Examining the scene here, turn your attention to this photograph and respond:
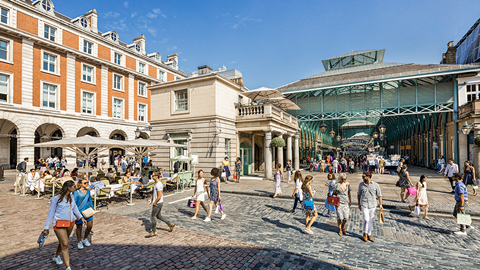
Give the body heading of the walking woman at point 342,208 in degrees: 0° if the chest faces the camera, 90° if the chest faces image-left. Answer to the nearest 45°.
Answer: approximately 0°

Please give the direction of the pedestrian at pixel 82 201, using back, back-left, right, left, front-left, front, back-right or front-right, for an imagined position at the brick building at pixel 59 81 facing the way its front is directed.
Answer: front-right

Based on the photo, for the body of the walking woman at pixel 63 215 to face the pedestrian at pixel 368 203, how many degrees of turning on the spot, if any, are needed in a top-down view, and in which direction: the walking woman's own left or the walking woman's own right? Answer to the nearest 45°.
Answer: approximately 45° to the walking woman's own left

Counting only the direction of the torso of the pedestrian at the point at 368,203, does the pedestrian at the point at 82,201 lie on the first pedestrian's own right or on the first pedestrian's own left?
on the first pedestrian's own right

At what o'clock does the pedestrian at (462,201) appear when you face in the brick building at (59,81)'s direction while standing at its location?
The pedestrian is roughly at 1 o'clock from the brick building.

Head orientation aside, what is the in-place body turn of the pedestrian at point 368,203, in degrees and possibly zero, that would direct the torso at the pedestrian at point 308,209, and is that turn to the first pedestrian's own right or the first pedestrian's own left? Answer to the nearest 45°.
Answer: approximately 90° to the first pedestrian's own right

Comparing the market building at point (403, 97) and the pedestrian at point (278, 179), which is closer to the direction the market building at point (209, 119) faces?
the pedestrian
